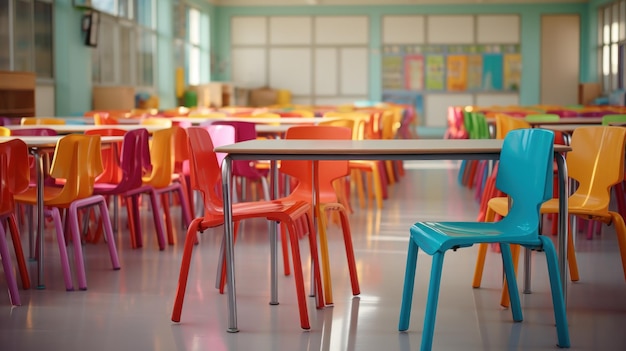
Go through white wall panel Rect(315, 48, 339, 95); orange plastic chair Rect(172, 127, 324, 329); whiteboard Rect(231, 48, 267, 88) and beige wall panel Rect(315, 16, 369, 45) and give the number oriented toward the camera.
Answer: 3

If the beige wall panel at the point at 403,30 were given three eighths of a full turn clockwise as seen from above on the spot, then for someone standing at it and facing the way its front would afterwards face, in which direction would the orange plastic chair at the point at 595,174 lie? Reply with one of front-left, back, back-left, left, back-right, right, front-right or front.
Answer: back-left

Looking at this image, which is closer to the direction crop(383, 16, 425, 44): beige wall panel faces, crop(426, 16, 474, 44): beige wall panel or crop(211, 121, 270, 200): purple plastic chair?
the purple plastic chair

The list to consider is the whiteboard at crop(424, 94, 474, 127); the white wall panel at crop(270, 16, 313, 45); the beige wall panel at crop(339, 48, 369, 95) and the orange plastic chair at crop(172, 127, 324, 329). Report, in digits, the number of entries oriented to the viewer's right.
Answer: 1

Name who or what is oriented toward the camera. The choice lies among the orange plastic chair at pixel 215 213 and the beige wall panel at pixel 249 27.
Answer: the beige wall panel

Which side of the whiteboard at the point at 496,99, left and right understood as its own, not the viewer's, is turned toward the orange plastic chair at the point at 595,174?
front

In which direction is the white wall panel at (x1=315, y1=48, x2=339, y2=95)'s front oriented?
toward the camera

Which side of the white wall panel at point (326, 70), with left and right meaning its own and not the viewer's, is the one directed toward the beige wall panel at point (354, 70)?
left

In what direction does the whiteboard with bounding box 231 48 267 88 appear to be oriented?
toward the camera

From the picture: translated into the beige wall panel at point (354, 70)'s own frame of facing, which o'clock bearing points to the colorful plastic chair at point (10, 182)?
The colorful plastic chair is roughly at 12 o'clock from the beige wall panel.

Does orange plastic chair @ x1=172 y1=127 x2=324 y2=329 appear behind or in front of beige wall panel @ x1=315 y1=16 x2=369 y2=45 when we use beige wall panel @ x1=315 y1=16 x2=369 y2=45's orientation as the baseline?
in front

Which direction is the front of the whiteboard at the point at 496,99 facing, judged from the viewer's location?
facing the viewer

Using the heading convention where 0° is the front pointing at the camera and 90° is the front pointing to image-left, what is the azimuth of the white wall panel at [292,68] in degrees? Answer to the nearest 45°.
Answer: approximately 0°

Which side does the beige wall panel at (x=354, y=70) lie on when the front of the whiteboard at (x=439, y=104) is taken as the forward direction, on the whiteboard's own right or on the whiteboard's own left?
on the whiteboard's own right

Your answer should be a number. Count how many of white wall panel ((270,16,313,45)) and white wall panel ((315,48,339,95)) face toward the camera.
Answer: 2

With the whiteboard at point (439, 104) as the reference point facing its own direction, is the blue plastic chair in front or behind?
in front

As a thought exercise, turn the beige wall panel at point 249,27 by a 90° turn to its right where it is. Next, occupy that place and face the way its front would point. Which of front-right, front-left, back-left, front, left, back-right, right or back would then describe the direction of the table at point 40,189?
left

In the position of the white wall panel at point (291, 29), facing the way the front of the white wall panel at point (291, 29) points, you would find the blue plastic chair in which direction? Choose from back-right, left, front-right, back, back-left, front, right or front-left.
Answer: front

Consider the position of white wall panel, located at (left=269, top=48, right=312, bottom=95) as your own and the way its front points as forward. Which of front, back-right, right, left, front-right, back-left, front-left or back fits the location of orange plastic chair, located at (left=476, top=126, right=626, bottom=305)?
front
